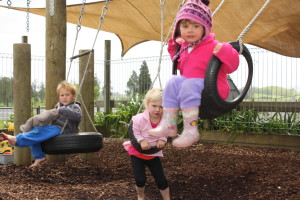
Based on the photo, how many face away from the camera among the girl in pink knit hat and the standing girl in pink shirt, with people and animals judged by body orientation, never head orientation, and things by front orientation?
0

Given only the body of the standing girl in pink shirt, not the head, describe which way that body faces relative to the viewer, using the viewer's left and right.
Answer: facing the viewer and to the right of the viewer

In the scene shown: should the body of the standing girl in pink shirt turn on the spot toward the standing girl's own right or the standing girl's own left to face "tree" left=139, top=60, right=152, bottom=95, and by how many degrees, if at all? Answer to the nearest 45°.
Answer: approximately 135° to the standing girl's own left

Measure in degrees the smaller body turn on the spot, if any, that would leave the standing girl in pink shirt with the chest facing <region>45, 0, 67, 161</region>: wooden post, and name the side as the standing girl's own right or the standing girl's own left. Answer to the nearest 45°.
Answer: approximately 180°

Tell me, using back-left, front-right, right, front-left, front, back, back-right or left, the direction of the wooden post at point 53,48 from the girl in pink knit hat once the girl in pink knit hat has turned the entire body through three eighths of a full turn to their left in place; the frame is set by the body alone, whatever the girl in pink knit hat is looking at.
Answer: back-left

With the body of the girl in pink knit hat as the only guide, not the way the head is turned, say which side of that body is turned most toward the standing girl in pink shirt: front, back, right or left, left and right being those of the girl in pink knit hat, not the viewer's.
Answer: right

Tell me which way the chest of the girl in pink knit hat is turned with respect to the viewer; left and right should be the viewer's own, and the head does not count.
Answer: facing the viewer and to the left of the viewer

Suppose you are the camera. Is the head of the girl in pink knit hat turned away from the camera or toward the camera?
toward the camera

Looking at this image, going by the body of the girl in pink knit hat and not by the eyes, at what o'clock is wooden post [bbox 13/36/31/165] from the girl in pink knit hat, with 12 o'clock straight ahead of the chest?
The wooden post is roughly at 3 o'clock from the girl in pink knit hat.

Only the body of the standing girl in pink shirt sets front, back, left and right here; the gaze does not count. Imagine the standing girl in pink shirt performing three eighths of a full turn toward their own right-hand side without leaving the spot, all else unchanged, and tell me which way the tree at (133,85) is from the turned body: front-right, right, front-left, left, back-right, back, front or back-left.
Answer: right

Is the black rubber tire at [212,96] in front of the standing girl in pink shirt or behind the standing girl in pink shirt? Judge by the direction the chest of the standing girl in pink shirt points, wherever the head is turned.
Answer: in front
